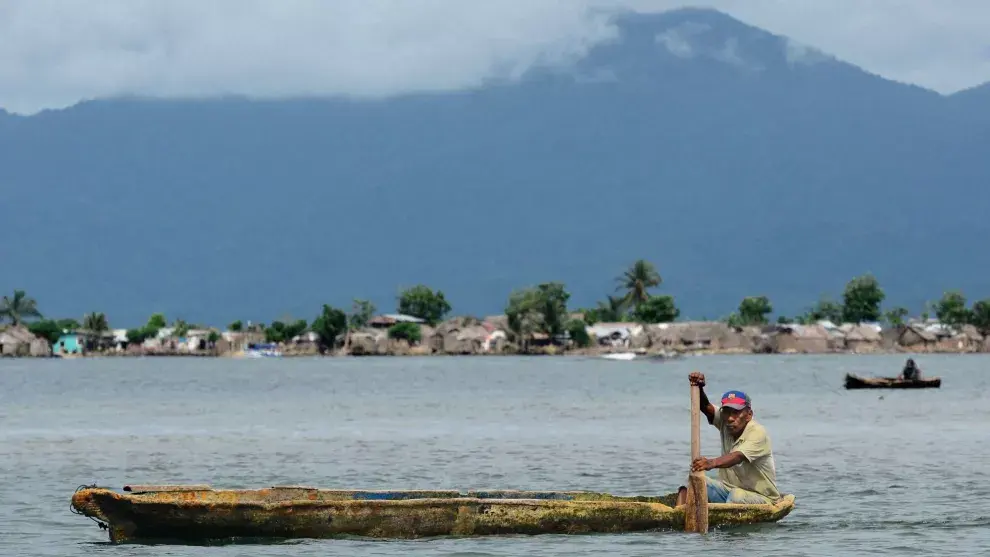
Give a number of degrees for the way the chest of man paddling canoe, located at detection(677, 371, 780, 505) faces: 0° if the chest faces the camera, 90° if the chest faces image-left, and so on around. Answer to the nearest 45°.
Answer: approximately 45°
